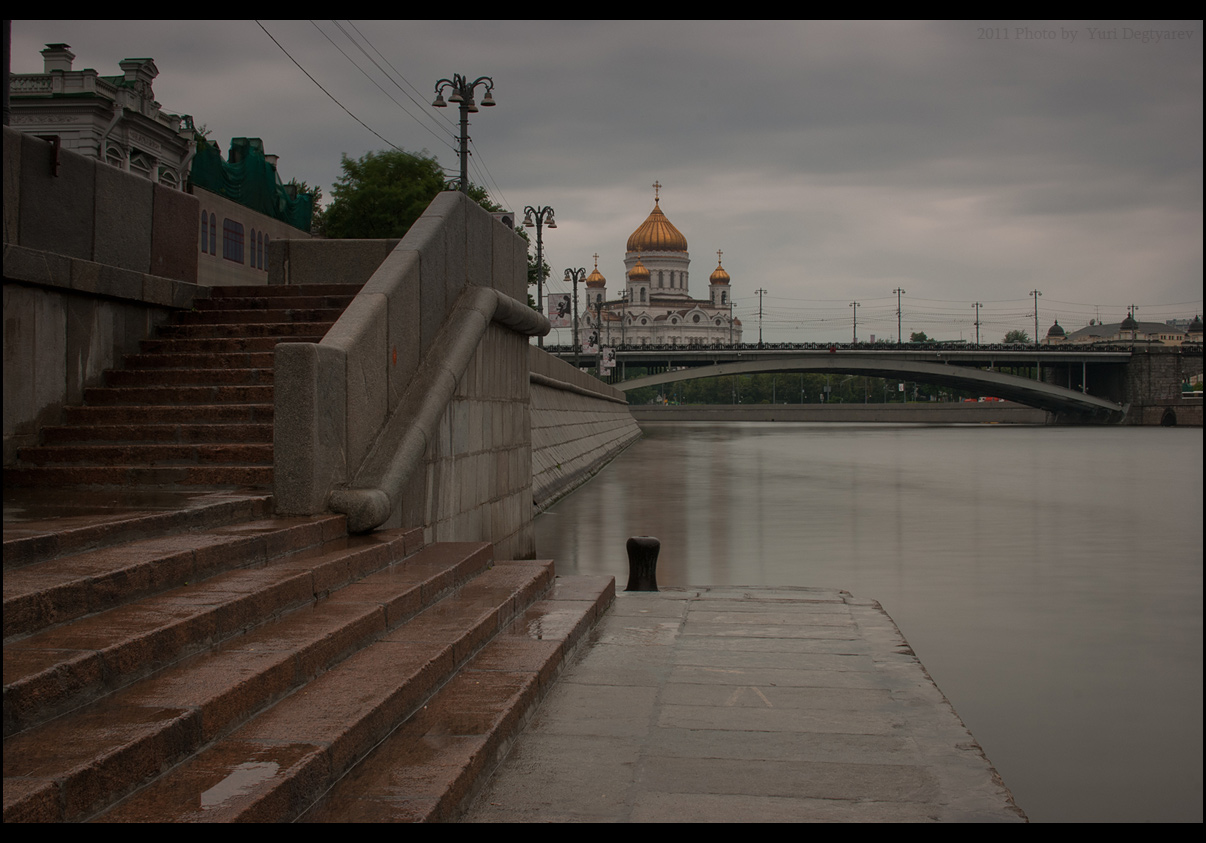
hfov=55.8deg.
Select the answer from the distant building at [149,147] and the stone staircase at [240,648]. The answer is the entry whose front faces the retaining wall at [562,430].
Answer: the distant building

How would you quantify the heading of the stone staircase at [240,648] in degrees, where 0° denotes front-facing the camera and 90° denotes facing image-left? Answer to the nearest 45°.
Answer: approximately 315°

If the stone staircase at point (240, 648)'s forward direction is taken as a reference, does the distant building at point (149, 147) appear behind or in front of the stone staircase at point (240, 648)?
behind

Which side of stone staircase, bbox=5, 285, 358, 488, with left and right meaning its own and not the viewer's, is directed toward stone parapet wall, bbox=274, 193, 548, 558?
left

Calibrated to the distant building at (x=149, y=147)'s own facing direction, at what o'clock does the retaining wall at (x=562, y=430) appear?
The retaining wall is roughly at 12 o'clock from the distant building.

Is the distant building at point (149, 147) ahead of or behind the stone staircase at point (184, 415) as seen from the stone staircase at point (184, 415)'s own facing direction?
behind

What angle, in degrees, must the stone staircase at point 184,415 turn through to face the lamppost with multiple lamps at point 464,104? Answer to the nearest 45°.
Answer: approximately 180°

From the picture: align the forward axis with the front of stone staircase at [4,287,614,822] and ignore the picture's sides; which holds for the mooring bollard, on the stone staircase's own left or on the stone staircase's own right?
on the stone staircase's own left

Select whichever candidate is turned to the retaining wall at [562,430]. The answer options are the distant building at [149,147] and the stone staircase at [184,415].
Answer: the distant building

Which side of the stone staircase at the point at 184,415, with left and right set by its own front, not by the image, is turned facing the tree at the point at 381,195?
back

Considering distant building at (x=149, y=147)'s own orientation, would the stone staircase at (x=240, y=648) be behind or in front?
in front

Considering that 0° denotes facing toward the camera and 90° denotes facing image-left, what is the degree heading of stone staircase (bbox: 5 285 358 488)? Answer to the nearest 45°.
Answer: approximately 0°

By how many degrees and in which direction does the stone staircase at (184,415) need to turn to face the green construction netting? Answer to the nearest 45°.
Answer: approximately 180°

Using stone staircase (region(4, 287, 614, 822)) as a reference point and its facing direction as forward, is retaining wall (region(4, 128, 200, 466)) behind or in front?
behind
